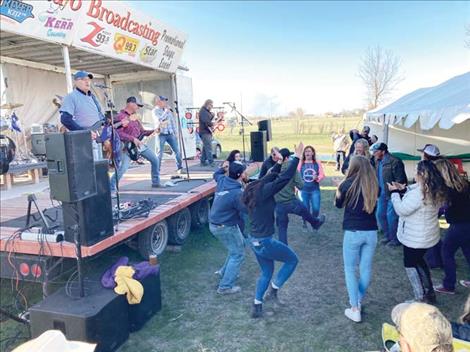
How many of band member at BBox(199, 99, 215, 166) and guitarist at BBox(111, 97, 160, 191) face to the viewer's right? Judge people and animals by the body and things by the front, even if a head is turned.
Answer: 2

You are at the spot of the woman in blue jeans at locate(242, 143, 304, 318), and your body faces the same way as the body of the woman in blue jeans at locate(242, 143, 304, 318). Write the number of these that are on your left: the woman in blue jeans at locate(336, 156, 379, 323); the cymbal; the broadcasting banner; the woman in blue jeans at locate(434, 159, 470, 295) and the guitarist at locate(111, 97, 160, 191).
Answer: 3

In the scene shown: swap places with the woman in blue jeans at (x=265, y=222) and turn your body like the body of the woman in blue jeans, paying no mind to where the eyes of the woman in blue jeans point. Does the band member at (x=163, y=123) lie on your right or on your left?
on your left

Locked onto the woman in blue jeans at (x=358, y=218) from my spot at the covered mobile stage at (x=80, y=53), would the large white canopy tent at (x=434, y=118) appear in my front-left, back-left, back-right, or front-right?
front-left

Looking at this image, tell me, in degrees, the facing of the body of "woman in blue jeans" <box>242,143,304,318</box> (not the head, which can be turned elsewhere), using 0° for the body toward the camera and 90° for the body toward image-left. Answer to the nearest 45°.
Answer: approximately 225°

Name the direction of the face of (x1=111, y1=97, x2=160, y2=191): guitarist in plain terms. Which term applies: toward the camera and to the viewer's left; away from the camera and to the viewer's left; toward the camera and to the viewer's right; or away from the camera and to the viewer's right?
toward the camera and to the viewer's right

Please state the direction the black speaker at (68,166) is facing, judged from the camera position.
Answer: facing the viewer and to the right of the viewer

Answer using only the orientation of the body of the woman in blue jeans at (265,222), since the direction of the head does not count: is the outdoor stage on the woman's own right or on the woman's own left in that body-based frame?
on the woman's own left

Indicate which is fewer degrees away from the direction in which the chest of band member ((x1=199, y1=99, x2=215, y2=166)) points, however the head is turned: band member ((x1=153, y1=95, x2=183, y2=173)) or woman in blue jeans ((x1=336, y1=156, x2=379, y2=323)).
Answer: the woman in blue jeans

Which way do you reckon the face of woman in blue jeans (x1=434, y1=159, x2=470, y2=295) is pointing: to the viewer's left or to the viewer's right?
to the viewer's left

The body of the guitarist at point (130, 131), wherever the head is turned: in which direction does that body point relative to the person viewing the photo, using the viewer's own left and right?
facing to the right of the viewer

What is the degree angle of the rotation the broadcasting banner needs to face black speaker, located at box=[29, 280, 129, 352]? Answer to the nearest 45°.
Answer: approximately 45° to its right

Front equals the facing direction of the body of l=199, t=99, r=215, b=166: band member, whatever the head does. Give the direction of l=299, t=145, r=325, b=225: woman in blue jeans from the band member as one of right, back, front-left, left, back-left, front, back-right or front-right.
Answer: front-right

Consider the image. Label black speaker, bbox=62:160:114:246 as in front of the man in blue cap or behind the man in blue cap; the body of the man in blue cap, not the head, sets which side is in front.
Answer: in front

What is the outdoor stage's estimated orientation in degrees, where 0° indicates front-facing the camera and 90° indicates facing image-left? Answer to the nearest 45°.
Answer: approximately 315°

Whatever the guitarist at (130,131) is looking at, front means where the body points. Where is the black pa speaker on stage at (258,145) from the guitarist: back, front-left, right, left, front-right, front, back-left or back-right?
front-left

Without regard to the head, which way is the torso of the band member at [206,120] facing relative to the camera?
to the viewer's right

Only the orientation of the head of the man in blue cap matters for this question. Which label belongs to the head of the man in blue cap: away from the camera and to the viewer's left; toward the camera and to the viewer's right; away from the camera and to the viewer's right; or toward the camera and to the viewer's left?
toward the camera and to the viewer's right

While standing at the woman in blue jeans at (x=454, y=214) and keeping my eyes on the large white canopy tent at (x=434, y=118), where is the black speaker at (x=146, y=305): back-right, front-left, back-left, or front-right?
back-left
